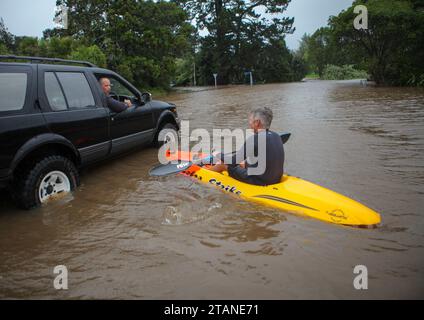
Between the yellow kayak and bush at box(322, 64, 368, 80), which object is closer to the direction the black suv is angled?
the bush

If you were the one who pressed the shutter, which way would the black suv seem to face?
facing away from the viewer and to the right of the viewer

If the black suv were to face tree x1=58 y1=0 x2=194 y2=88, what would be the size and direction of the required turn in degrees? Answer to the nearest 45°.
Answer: approximately 45° to its left

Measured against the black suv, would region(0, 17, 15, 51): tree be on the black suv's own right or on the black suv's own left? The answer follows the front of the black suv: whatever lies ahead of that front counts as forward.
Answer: on the black suv's own left

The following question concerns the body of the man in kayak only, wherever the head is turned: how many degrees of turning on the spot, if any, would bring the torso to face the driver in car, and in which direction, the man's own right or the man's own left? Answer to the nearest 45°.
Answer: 0° — they already face them

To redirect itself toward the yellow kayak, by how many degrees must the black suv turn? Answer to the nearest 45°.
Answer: approximately 90° to its right
